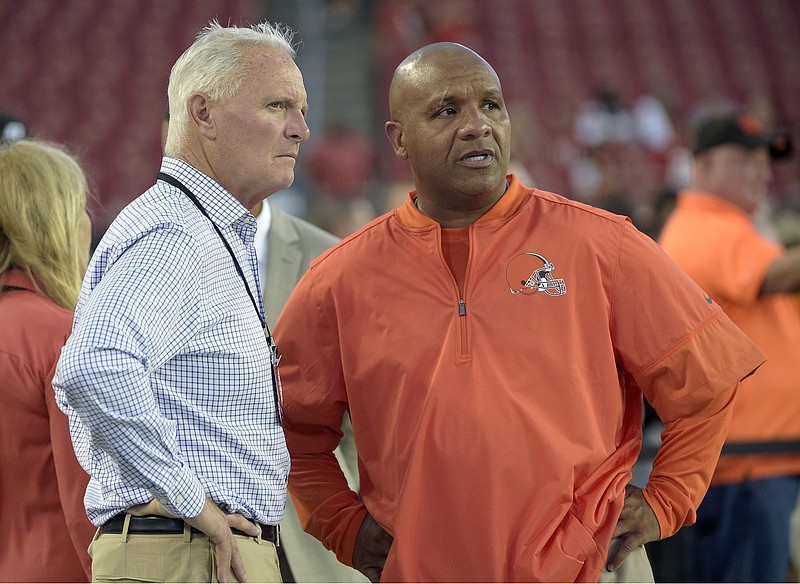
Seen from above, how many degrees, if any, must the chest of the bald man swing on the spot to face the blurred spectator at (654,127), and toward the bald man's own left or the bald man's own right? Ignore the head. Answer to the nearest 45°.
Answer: approximately 180°

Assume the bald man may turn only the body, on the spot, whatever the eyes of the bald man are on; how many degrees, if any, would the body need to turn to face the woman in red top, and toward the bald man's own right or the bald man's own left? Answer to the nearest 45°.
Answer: approximately 90° to the bald man's own right

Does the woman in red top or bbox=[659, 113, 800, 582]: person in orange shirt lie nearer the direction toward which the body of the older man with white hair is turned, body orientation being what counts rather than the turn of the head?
the person in orange shirt

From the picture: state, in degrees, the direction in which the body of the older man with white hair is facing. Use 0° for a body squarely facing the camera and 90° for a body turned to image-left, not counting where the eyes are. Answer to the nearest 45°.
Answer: approximately 270°

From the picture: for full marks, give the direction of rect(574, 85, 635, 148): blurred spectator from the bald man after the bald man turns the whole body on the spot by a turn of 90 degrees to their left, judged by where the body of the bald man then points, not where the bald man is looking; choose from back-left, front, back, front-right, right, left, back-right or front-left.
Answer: left

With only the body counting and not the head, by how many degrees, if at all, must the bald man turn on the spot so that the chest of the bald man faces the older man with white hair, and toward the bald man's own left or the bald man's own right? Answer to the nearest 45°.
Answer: approximately 45° to the bald man's own right

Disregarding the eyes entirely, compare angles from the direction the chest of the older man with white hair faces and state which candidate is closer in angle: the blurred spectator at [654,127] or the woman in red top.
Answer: the blurred spectator

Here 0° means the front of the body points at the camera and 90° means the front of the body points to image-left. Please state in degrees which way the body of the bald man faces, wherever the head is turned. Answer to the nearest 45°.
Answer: approximately 0°

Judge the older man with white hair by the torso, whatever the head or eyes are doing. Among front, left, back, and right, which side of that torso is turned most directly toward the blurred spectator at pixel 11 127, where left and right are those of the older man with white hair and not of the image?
left
